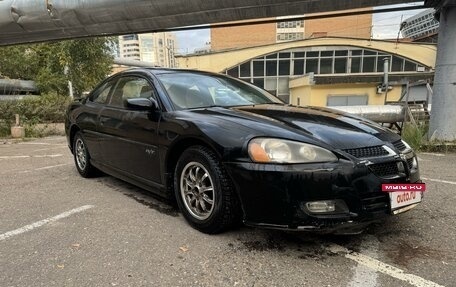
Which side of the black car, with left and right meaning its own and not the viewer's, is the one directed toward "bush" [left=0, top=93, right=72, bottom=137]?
back

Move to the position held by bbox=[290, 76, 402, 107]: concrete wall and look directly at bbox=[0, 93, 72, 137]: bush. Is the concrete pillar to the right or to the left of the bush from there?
left

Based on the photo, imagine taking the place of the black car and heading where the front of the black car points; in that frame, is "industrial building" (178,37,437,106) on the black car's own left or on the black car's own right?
on the black car's own left

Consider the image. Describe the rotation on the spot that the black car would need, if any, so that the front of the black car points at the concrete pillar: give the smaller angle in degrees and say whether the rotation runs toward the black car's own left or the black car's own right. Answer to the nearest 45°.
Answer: approximately 90° to the black car's own left

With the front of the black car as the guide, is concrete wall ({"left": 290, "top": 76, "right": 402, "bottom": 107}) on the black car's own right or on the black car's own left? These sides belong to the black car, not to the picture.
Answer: on the black car's own left

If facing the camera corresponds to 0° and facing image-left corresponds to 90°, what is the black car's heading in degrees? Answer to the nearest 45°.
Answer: approximately 315°

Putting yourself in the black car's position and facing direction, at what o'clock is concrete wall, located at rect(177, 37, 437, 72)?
The concrete wall is roughly at 8 o'clock from the black car.
